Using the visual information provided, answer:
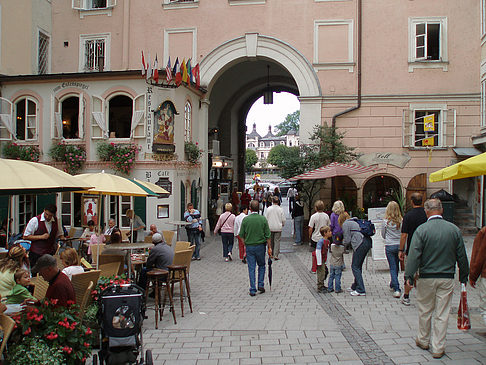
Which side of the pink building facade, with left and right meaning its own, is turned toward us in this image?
front

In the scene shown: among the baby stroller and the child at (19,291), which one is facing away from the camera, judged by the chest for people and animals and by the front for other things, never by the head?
the baby stroller

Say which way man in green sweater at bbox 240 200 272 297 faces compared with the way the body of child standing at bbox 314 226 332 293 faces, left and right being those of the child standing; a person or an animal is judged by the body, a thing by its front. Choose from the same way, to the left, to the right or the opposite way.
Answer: to the left

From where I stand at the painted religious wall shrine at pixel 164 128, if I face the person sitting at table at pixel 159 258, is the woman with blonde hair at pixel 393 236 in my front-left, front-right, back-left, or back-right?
front-left

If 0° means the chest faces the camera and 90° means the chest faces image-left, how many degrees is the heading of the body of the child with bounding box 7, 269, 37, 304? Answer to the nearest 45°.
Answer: approximately 270°

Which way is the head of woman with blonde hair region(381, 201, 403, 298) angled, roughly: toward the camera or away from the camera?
away from the camera

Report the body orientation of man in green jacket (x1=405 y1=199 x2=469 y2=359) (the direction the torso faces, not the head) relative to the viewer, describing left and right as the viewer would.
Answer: facing away from the viewer
